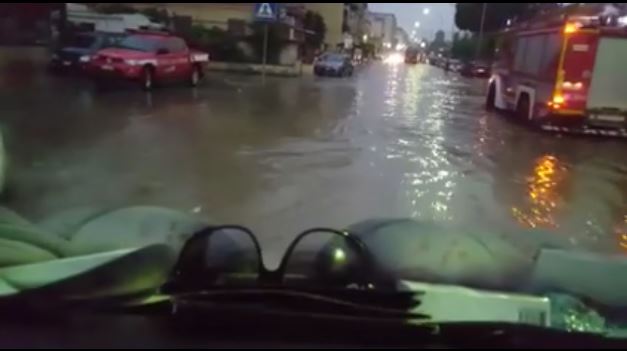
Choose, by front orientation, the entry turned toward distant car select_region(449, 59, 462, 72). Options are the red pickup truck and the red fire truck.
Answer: the red fire truck

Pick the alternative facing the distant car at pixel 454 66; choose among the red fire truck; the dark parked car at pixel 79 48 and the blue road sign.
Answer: the red fire truck

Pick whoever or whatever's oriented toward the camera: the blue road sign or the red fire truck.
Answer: the blue road sign

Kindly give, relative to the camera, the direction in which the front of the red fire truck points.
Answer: facing away from the viewer and to the left of the viewer

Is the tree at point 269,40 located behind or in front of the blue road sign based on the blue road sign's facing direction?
behind

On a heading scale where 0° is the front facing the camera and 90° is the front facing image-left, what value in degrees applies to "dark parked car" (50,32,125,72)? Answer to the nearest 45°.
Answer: approximately 45°

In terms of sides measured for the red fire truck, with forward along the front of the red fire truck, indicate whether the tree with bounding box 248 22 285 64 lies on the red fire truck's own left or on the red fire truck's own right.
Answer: on the red fire truck's own left

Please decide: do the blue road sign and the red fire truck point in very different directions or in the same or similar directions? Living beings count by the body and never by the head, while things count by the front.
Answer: very different directions

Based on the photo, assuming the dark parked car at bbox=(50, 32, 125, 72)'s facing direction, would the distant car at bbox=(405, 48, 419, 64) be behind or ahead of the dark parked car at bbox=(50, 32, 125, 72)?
behind

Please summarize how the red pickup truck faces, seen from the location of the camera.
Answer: facing the viewer and to the left of the viewer

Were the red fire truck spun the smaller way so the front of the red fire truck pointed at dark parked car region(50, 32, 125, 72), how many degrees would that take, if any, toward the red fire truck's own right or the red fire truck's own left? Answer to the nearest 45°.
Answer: approximately 90° to the red fire truck's own left

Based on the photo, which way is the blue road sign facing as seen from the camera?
toward the camera

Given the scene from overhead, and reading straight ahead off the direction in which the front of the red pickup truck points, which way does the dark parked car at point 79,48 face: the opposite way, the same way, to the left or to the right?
the same way
